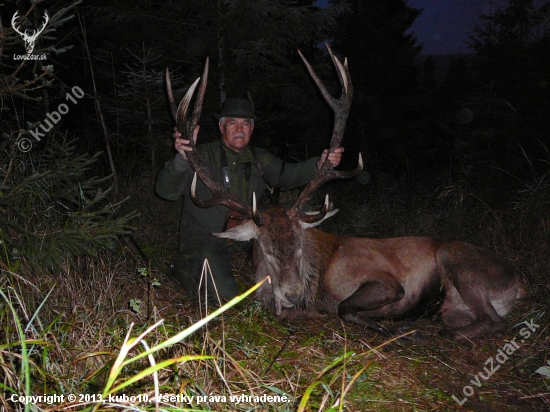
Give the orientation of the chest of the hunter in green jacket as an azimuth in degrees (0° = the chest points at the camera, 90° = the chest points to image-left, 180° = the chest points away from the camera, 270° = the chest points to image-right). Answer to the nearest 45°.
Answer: approximately 0°
